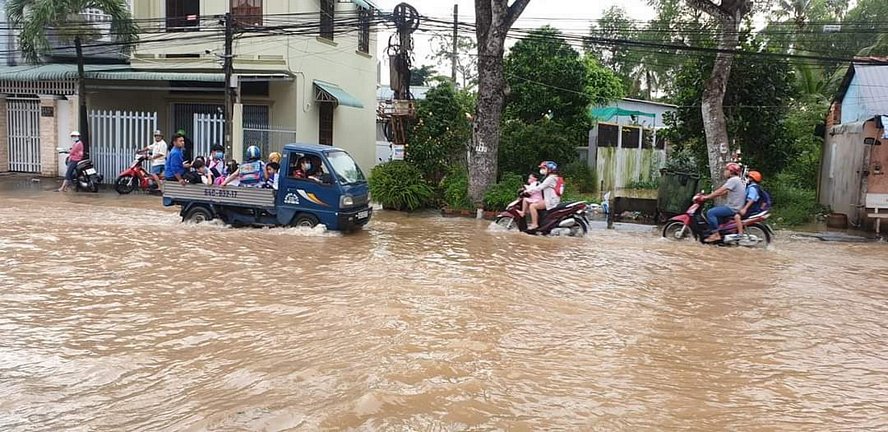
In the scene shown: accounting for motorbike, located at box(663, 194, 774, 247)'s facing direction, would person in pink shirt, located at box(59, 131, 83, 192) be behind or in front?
in front

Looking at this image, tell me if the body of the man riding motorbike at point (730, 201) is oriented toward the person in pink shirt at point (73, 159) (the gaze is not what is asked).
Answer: yes

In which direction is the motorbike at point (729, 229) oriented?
to the viewer's left

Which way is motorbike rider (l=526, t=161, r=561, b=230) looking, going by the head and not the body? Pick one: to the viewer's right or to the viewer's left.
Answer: to the viewer's left

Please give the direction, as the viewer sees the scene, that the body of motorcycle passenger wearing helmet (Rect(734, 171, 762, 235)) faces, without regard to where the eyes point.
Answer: to the viewer's left

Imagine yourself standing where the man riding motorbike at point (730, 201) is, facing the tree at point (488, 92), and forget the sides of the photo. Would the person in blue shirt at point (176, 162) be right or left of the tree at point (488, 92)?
left

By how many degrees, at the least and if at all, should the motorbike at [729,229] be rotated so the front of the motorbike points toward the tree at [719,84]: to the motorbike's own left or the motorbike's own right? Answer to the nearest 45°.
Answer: approximately 90° to the motorbike's own right

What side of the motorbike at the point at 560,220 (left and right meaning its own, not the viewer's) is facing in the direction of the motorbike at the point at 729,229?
back

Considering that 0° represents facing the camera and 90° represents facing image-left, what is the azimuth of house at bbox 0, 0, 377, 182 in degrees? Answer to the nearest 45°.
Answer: approximately 0°

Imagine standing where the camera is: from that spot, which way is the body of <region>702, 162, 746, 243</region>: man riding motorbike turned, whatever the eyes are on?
to the viewer's left

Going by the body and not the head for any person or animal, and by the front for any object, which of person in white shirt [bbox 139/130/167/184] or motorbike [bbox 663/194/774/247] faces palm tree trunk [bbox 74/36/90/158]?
the motorbike

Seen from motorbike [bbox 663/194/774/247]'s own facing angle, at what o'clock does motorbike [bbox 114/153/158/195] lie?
motorbike [bbox 114/153/158/195] is roughly at 12 o'clock from motorbike [bbox 663/194/774/247].
